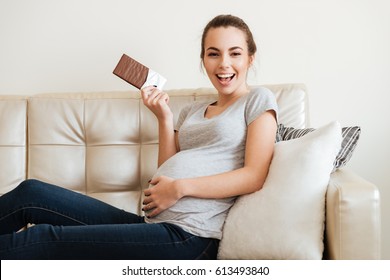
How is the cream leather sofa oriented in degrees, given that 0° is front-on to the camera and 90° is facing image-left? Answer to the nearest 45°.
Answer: approximately 0°

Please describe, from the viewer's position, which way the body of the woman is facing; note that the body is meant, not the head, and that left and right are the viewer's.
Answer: facing the viewer and to the left of the viewer
